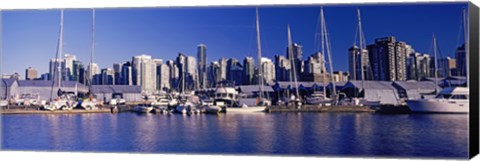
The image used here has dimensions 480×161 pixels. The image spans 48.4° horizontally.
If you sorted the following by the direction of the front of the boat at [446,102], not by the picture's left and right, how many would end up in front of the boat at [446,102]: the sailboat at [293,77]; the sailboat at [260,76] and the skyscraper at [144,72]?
3

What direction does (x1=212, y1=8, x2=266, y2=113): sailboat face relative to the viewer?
to the viewer's right

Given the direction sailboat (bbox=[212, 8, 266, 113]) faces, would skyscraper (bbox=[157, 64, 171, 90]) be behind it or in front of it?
behind

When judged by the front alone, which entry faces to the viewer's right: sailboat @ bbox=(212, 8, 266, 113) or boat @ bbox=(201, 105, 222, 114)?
the sailboat

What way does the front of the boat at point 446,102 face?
to the viewer's left

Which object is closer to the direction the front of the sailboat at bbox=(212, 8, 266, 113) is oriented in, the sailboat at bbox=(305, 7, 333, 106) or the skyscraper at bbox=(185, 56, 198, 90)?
the sailboat
